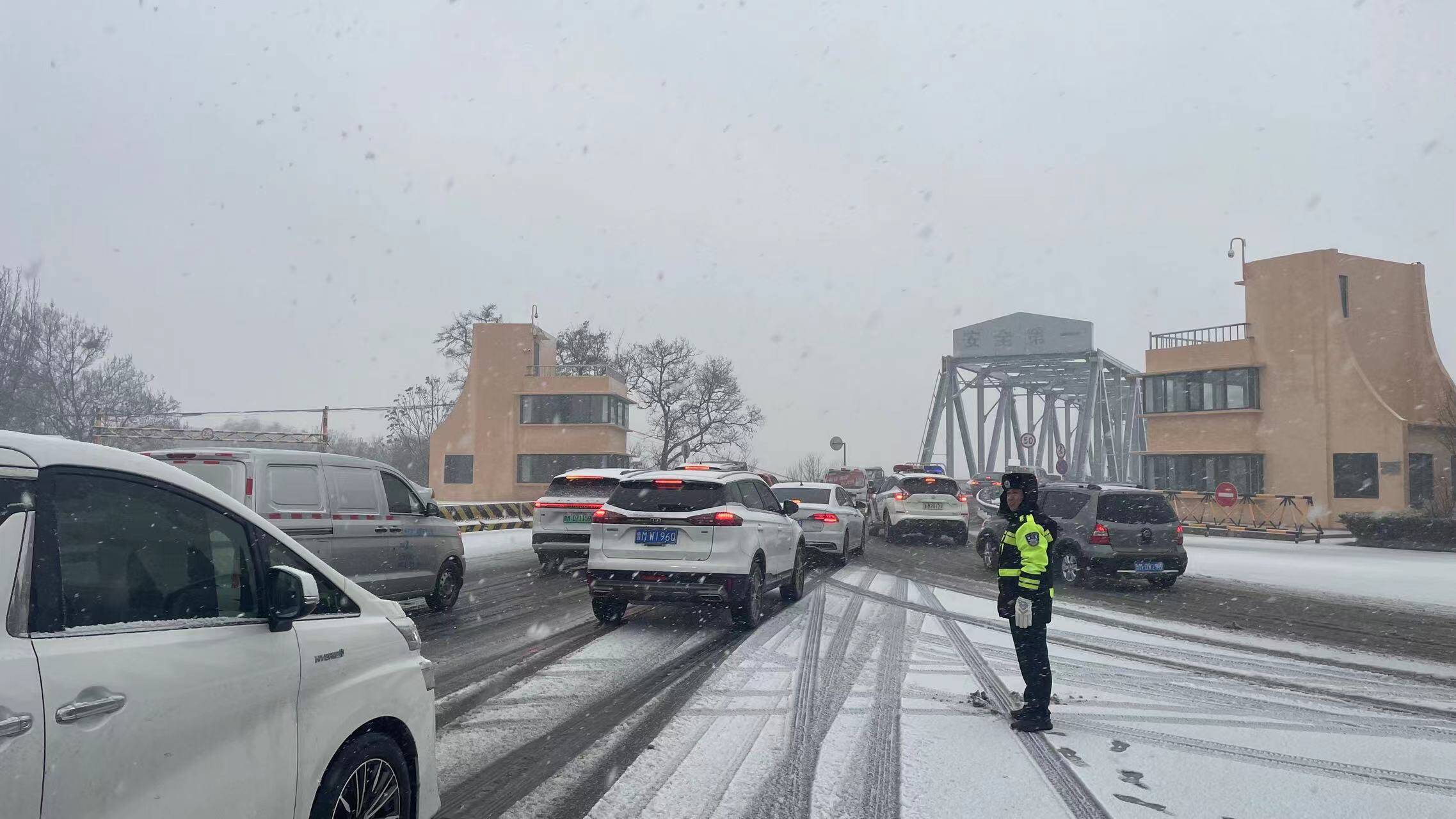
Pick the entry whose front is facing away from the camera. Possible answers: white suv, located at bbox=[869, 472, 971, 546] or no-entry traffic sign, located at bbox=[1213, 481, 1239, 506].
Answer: the white suv

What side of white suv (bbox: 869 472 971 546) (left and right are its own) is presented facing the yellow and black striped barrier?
left

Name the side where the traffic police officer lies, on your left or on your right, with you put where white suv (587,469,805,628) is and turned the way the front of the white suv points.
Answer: on your right

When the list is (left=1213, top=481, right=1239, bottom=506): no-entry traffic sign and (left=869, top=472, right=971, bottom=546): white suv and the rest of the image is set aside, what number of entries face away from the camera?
1

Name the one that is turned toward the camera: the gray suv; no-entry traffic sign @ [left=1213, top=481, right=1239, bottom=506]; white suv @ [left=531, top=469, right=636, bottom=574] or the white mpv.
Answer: the no-entry traffic sign

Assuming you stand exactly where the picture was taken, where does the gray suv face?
facing away from the viewer and to the left of the viewer

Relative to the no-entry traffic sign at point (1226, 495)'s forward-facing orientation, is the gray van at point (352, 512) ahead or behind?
ahead

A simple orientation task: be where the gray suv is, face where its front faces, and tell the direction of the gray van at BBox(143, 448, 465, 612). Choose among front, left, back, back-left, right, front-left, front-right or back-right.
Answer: left

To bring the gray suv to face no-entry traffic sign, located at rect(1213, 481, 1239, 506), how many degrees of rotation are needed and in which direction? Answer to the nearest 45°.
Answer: approximately 45° to its right

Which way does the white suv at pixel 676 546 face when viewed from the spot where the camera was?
facing away from the viewer and to the right of the viewer

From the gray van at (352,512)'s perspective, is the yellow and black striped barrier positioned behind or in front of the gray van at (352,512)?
in front

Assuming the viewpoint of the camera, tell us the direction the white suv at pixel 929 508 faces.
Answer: facing away from the viewer

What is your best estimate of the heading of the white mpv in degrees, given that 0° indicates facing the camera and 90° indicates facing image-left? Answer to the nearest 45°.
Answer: approximately 225°

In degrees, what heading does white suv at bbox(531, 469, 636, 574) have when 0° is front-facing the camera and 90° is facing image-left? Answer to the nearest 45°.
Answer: approximately 225°

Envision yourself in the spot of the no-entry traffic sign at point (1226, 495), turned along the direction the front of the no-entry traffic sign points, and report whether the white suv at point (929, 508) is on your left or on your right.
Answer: on your right

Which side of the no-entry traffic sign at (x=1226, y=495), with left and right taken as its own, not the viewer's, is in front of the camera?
front

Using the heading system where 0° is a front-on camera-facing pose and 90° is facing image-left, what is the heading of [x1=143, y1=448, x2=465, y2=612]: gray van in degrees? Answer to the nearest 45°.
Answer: approximately 225°

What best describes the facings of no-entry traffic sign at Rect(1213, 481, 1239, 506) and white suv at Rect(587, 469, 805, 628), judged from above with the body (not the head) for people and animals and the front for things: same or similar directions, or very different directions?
very different directions
